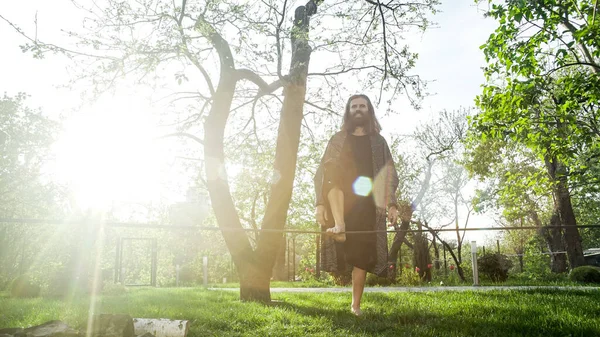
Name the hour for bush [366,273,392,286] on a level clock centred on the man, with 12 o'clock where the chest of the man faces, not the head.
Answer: The bush is roughly at 6 o'clock from the man.

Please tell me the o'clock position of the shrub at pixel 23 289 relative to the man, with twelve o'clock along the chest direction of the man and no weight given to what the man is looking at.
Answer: The shrub is roughly at 4 o'clock from the man.

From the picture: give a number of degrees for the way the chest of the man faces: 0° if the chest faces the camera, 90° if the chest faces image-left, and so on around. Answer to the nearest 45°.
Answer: approximately 0°

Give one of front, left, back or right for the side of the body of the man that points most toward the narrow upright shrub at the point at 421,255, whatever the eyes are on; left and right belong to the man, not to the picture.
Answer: back

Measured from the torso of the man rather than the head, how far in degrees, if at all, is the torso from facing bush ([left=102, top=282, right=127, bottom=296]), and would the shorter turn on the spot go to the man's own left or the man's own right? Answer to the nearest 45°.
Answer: approximately 135° to the man's own right

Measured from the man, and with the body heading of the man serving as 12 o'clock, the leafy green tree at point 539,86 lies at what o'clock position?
The leafy green tree is roughly at 7 o'clock from the man.

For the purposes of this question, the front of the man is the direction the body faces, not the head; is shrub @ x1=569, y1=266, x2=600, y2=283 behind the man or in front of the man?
behind
